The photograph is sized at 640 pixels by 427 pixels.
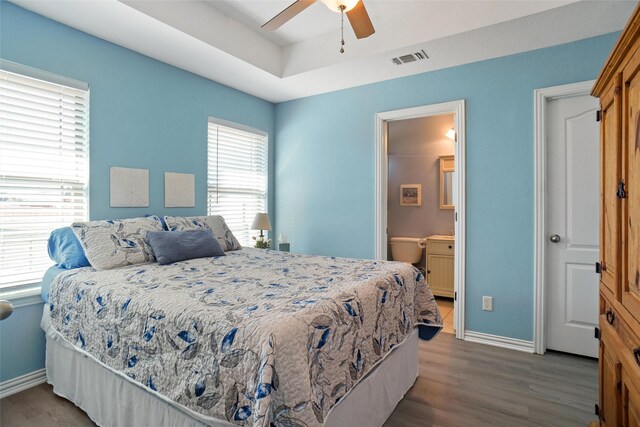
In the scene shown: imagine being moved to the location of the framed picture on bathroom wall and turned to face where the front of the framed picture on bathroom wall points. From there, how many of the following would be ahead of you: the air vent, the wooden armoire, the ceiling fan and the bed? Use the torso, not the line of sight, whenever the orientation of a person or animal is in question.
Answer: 4

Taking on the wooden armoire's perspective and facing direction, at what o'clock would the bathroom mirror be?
The bathroom mirror is roughly at 2 o'clock from the wooden armoire.

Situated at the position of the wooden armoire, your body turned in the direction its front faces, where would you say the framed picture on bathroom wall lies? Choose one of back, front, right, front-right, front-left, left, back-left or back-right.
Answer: front-right

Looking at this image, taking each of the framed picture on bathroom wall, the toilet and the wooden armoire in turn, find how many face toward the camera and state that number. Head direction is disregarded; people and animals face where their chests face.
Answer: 2

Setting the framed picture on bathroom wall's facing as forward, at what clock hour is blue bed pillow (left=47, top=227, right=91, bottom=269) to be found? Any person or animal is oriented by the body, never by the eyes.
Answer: The blue bed pillow is roughly at 1 o'clock from the framed picture on bathroom wall.

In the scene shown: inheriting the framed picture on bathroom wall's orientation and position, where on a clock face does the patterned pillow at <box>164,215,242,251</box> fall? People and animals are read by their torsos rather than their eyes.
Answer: The patterned pillow is roughly at 1 o'clock from the framed picture on bathroom wall.

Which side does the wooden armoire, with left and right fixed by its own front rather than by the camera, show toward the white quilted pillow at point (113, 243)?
front

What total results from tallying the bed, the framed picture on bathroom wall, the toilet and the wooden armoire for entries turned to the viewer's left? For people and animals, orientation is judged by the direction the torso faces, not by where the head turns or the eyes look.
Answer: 1

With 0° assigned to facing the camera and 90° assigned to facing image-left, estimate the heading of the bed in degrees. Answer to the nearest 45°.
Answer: approximately 315°

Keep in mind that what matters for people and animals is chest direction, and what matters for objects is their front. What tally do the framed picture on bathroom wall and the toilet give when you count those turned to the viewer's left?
0

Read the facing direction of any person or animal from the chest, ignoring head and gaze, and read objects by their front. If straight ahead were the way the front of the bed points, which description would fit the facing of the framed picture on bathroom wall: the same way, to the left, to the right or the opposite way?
to the right

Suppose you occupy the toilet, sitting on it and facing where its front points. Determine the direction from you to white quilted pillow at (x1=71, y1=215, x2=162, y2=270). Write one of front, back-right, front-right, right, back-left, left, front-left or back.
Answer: front-right

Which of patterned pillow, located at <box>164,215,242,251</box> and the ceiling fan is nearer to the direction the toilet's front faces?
the ceiling fan

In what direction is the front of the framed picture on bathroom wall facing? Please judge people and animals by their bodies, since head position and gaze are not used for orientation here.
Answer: toward the camera

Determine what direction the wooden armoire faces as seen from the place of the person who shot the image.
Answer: facing to the left of the viewer

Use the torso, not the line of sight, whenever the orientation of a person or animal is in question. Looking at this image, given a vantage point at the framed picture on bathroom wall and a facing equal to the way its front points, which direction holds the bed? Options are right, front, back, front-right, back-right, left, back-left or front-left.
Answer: front

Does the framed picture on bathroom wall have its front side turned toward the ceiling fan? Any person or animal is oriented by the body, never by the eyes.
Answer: yes

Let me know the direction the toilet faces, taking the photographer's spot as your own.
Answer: facing the viewer

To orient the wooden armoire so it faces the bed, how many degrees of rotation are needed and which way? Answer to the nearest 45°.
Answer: approximately 45° to its left
